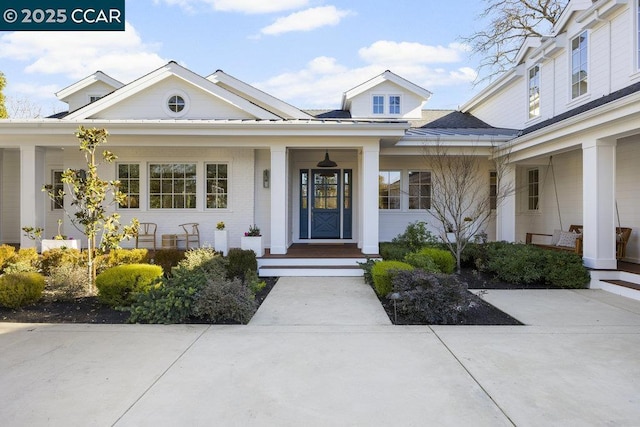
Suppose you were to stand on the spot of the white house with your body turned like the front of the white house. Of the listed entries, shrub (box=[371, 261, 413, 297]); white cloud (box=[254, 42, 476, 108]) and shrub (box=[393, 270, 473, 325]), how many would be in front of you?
2

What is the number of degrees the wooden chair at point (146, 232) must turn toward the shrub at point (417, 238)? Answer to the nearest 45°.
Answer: approximately 45° to its left

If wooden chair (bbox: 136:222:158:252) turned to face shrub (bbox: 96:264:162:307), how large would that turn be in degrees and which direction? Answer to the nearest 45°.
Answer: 0° — it already faces it

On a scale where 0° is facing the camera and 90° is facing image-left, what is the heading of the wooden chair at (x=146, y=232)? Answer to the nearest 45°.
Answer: approximately 0°

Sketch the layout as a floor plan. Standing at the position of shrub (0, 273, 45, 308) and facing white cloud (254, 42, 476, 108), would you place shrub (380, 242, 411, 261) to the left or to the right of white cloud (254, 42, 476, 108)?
right

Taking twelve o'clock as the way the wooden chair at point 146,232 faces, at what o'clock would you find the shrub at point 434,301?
The shrub is roughly at 11 o'clock from the wooden chair.

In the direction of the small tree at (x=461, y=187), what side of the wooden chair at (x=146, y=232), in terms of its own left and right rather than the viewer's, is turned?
left

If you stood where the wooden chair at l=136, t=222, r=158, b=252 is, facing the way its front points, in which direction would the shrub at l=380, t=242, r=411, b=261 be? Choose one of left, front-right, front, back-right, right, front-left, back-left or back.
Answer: front-left

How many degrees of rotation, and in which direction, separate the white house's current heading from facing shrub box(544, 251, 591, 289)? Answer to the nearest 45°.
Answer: approximately 45° to its left

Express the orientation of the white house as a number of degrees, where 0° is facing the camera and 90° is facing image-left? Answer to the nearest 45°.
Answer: approximately 0°

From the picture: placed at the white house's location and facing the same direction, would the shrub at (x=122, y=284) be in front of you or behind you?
in front
